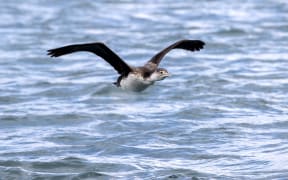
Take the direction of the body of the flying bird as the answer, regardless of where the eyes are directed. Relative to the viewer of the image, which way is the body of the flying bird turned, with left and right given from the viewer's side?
facing the viewer and to the right of the viewer
